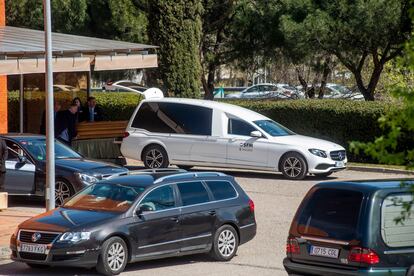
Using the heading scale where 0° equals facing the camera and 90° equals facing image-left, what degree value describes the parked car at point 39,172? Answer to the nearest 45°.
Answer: approximately 315°

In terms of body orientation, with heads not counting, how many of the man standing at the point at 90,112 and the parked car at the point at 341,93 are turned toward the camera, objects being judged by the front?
1

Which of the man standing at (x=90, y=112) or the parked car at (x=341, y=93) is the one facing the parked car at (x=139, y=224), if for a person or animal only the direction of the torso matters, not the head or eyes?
the man standing

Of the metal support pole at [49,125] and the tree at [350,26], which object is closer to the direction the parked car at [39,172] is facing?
the metal support pole

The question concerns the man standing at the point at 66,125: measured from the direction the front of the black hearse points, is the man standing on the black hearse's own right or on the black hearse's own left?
on the black hearse's own left

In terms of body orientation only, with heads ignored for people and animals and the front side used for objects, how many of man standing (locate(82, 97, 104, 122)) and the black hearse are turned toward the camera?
1

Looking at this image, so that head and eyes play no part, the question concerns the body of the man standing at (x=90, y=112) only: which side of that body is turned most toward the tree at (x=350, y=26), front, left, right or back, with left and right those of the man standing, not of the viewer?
left

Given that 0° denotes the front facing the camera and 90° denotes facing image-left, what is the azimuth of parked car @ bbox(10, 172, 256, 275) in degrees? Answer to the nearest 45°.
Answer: approximately 45°

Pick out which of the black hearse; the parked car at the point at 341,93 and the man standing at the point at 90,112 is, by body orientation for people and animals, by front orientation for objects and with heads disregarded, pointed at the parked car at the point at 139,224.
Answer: the man standing
